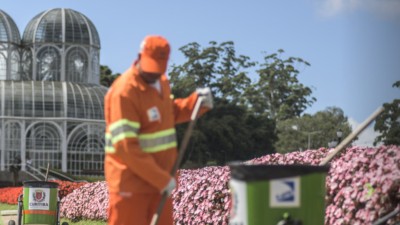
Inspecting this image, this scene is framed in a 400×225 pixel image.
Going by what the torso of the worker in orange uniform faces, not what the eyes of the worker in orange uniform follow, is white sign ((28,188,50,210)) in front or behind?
behind

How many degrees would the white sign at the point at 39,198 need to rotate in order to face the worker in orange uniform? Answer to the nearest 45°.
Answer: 0° — it already faces them

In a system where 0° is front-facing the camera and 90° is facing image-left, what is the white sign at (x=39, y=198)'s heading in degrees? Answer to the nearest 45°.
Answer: approximately 0°

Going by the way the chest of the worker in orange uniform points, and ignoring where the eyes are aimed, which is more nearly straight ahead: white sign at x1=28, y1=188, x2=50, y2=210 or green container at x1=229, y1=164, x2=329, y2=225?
the green container

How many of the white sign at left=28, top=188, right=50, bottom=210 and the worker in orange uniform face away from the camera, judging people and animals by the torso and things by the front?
0
